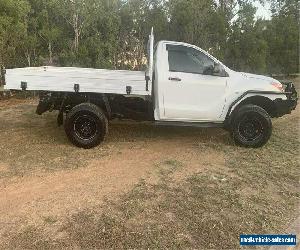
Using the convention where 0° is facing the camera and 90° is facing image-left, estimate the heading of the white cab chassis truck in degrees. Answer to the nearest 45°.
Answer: approximately 270°

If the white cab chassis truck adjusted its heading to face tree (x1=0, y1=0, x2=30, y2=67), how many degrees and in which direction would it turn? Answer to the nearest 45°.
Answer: approximately 135° to its left
